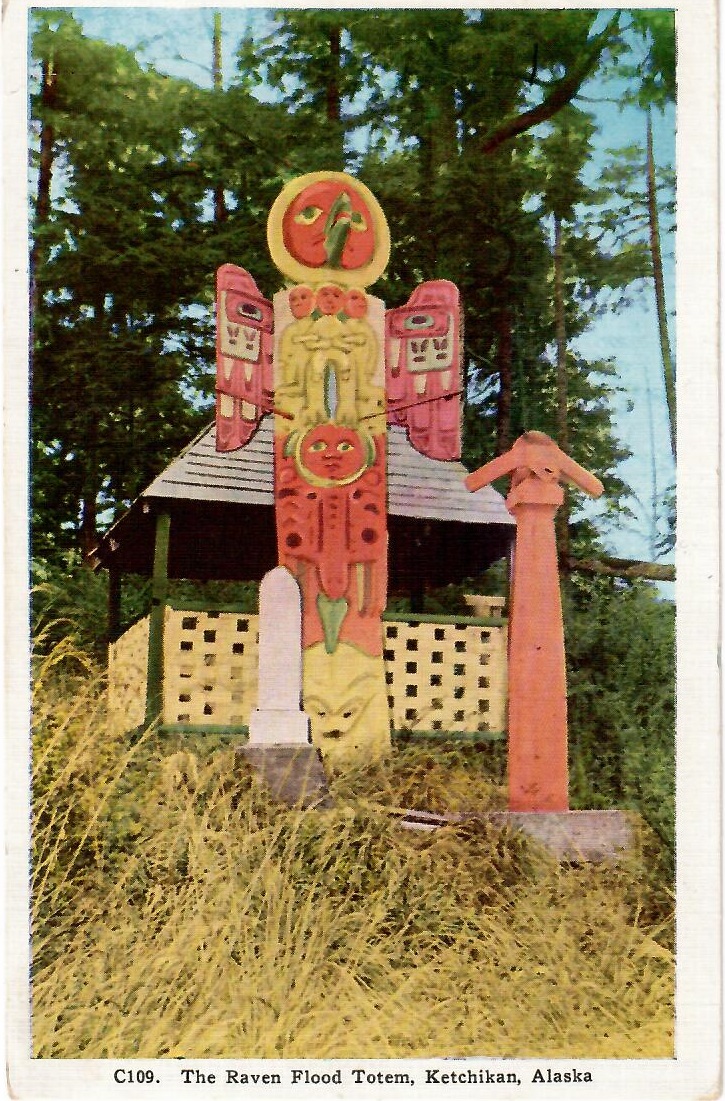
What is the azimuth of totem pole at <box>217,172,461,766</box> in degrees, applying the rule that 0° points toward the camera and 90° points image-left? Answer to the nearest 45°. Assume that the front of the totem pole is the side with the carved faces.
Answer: approximately 0°
